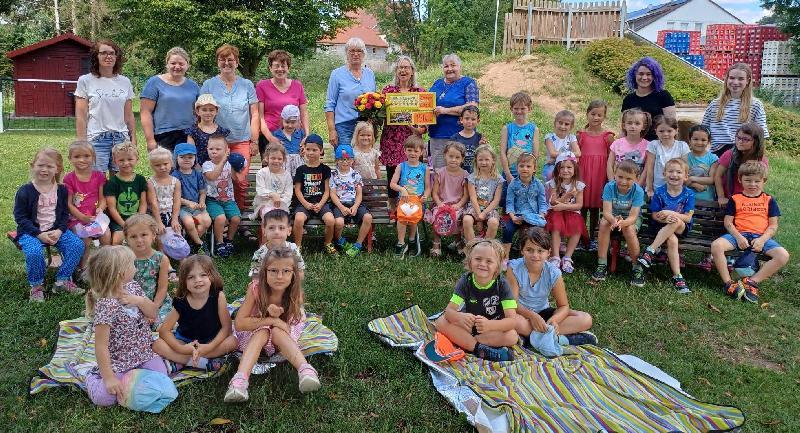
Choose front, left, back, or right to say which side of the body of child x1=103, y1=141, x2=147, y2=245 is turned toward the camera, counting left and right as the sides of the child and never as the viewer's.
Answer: front

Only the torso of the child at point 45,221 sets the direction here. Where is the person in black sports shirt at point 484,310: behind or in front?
in front

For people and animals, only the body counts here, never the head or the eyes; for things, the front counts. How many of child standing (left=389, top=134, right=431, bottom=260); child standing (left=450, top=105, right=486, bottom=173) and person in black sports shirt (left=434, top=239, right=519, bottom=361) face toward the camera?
3

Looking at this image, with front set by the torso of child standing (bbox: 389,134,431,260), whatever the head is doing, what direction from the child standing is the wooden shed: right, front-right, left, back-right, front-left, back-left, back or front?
back-right

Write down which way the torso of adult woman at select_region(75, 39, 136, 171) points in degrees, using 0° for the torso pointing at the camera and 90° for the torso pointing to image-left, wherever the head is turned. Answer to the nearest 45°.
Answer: approximately 0°

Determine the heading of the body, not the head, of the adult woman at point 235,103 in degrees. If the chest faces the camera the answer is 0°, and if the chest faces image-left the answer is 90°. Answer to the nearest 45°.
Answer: approximately 0°

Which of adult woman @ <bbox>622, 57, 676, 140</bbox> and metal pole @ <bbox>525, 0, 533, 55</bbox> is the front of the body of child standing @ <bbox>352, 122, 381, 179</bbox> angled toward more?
the adult woman
